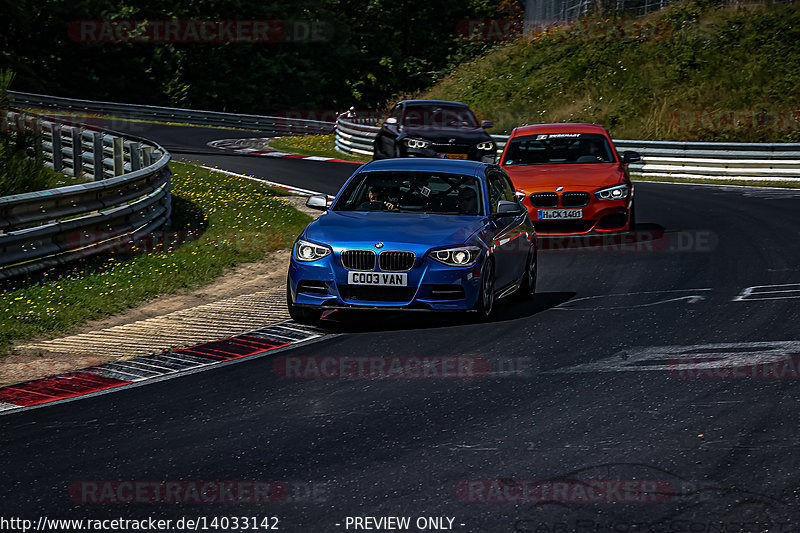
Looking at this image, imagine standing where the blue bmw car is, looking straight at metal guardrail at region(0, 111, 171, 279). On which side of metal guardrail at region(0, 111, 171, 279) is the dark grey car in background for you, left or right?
right

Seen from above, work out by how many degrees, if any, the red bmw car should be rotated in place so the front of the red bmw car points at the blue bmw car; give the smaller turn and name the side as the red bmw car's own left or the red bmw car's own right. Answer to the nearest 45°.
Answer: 0° — it already faces it

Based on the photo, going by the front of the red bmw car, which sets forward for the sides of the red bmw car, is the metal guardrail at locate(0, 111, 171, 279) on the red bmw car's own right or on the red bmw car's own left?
on the red bmw car's own right

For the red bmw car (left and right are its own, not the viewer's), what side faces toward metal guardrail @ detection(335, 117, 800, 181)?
back

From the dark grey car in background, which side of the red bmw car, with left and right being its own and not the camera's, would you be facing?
back

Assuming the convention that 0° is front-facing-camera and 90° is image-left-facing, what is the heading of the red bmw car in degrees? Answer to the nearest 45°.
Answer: approximately 0°

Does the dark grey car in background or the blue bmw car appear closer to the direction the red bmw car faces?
the blue bmw car

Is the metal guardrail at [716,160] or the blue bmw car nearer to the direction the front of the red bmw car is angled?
the blue bmw car
